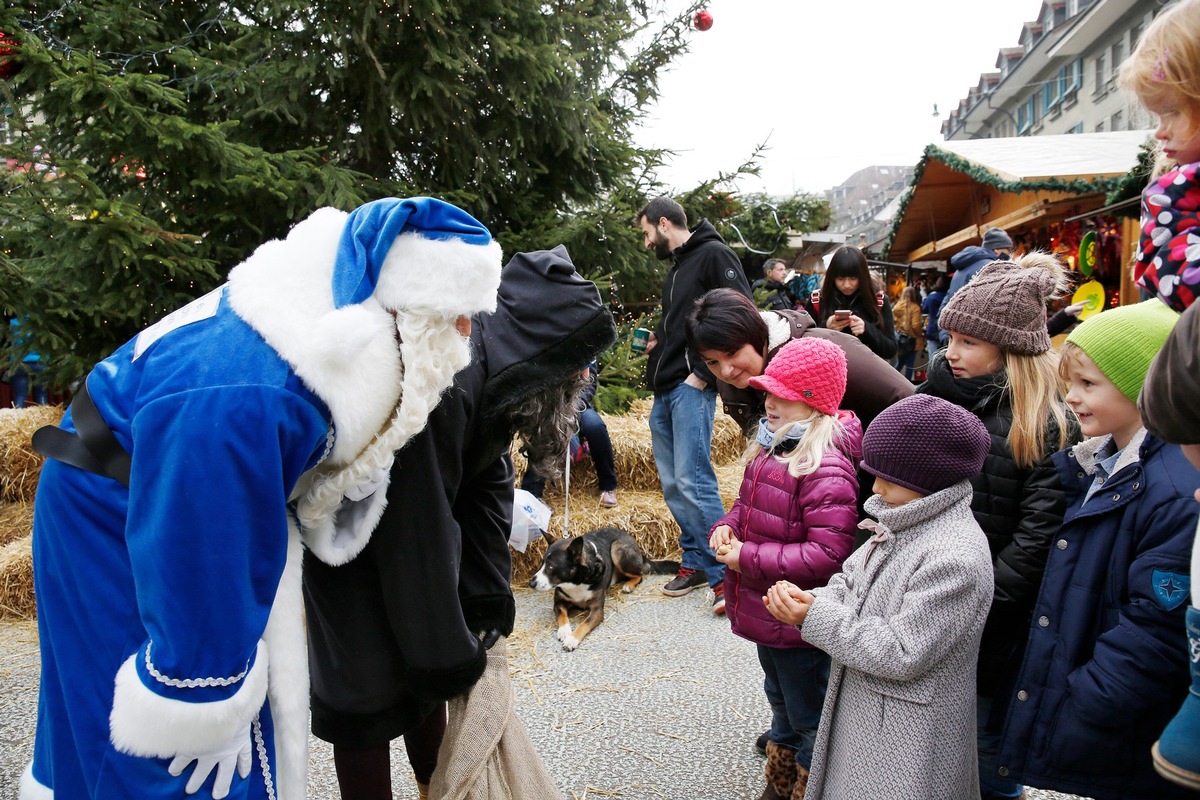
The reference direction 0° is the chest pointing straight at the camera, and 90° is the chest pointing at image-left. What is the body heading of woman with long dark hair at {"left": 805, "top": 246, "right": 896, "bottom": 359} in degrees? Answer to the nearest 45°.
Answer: approximately 0°

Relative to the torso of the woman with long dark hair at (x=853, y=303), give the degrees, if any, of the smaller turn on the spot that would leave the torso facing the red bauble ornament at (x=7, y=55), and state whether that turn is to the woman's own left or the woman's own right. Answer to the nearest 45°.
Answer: approximately 45° to the woman's own right

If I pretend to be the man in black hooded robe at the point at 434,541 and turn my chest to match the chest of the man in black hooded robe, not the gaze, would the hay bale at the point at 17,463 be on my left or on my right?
on my left

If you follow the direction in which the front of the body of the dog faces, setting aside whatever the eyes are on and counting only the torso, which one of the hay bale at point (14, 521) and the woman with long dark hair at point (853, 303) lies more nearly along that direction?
the hay bale

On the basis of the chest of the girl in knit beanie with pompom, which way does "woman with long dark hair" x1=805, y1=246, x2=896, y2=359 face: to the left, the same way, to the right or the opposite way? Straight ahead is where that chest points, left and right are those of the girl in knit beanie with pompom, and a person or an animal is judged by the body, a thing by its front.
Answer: to the left

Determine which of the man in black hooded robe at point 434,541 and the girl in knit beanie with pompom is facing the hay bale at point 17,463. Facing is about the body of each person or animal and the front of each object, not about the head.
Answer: the girl in knit beanie with pompom

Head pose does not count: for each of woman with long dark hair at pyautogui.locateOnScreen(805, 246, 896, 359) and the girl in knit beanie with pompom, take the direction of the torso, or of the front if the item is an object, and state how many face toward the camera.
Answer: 1

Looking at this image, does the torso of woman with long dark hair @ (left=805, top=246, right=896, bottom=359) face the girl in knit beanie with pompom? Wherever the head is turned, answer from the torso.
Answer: yes

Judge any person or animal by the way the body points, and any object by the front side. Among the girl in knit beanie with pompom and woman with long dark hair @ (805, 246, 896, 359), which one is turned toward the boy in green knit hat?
the woman with long dark hair

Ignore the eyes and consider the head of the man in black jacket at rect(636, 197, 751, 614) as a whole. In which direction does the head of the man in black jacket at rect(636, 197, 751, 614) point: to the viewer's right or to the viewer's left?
to the viewer's left

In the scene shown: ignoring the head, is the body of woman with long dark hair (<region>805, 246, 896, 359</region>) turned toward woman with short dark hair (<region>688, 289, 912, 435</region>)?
yes

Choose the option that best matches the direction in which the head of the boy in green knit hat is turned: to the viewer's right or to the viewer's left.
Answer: to the viewer's left

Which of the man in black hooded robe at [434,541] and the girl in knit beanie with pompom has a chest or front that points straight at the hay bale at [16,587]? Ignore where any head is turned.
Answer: the girl in knit beanie with pompom

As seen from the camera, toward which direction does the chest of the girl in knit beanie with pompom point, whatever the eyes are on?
to the viewer's left

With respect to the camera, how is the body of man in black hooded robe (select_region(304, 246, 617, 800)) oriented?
to the viewer's right

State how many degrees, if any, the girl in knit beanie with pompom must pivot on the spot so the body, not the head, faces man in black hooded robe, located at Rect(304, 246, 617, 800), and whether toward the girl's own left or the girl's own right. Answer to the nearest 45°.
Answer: approximately 45° to the girl's own left
